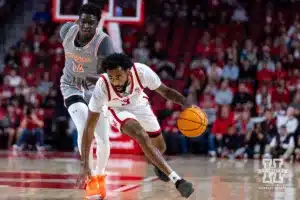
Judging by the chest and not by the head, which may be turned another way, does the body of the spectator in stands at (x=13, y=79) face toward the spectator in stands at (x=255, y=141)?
no

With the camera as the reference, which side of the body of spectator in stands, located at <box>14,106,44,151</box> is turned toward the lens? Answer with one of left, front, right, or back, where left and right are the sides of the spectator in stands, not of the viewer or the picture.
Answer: front

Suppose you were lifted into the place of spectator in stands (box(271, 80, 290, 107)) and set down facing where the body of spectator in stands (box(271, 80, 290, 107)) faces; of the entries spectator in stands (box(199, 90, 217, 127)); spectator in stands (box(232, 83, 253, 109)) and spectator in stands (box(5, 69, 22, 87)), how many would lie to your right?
3

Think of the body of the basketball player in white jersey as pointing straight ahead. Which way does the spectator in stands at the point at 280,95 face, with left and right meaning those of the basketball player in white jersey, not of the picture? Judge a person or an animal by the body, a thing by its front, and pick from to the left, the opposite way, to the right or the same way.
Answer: the same way

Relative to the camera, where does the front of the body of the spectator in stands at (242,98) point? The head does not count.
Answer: toward the camera

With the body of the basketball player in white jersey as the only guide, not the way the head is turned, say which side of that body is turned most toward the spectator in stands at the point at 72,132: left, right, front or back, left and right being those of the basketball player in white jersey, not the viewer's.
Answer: back

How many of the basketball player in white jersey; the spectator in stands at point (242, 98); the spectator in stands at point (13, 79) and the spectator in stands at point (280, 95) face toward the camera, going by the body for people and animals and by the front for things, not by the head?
4

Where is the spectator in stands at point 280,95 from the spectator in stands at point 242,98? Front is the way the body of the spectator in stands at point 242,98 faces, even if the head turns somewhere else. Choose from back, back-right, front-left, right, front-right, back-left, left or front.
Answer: left

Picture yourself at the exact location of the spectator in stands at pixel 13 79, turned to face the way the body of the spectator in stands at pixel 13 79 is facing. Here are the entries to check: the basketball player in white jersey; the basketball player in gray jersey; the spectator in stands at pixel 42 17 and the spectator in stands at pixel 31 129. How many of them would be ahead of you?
3

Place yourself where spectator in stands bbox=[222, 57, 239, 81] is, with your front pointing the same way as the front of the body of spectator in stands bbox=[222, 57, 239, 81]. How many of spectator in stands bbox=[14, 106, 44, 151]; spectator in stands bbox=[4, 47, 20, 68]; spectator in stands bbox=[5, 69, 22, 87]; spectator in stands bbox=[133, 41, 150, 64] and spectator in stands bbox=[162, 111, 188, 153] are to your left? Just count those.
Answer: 0

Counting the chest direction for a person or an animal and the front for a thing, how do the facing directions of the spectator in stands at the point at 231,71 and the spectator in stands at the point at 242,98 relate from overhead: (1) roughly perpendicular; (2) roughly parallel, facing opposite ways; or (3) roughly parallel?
roughly parallel

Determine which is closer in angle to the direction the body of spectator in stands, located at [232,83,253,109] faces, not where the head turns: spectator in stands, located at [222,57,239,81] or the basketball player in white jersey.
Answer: the basketball player in white jersey

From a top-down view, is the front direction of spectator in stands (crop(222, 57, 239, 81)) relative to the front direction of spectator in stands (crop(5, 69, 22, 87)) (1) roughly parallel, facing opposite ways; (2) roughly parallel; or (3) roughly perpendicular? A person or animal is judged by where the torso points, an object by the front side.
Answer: roughly parallel

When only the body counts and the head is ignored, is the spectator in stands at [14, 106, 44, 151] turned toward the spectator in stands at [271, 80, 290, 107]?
no

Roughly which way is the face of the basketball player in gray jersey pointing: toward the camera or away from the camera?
toward the camera

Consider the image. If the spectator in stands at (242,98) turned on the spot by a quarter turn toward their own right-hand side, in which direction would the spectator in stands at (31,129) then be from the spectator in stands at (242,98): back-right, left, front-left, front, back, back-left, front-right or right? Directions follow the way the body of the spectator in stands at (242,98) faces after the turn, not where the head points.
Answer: front

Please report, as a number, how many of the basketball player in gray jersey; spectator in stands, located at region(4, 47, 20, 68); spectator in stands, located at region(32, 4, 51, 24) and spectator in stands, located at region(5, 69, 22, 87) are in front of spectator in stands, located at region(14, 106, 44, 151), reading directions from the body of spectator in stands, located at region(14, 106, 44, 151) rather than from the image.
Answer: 1

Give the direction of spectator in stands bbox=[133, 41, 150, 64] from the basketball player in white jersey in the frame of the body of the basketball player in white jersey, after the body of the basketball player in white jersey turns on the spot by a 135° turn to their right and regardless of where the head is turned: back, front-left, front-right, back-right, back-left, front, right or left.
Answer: front-right
